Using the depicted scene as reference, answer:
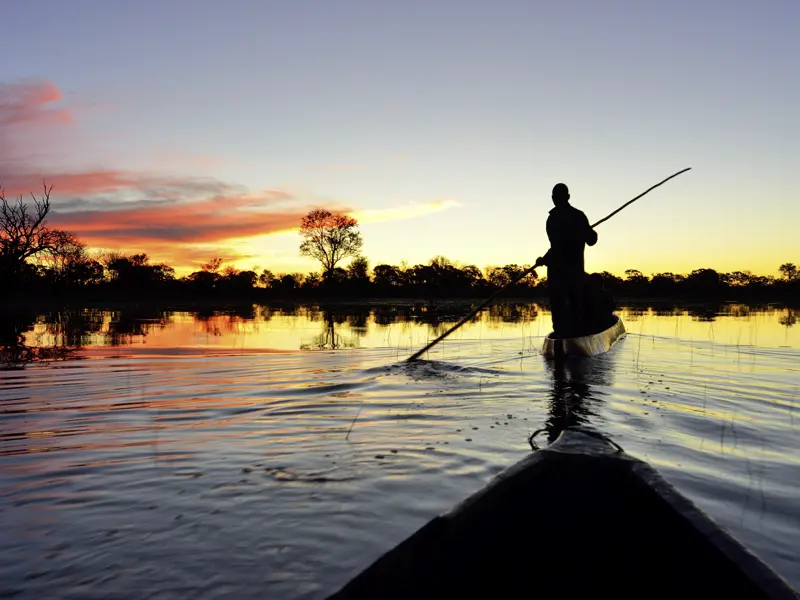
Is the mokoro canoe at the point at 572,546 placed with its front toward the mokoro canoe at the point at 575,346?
yes

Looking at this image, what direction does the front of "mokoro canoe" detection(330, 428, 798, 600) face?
away from the camera

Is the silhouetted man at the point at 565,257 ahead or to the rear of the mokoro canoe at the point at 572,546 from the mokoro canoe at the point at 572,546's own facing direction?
ahead
